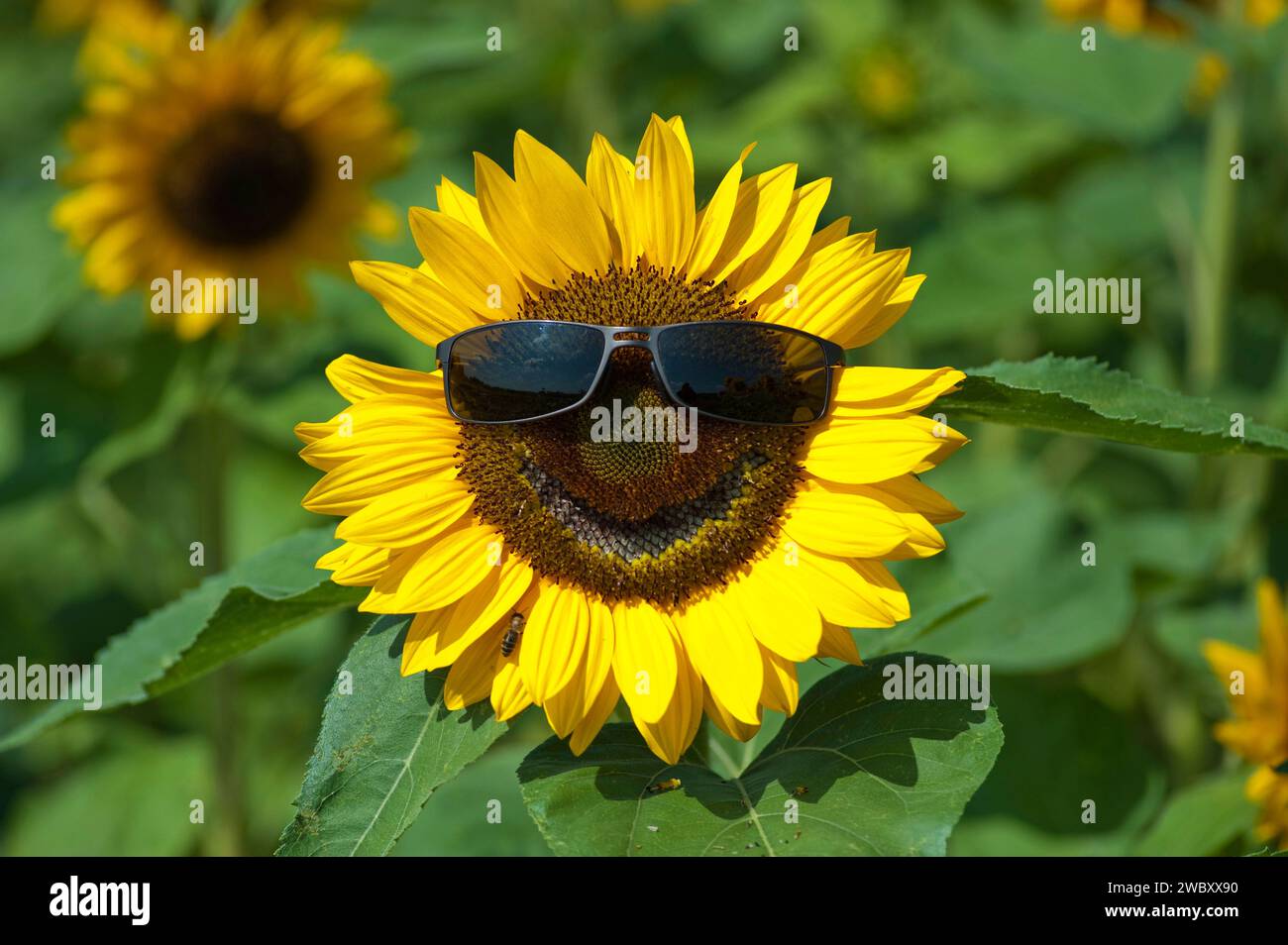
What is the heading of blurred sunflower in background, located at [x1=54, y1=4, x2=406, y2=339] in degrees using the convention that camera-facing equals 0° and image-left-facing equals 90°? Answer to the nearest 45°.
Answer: approximately 0°

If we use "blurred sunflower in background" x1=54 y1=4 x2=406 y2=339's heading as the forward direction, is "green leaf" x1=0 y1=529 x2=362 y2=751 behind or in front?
in front

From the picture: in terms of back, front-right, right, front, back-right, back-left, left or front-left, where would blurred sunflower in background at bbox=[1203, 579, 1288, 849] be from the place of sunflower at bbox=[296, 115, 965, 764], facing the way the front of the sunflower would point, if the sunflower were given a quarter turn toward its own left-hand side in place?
front-left

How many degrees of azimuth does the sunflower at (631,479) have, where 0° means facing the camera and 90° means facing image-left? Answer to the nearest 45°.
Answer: approximately 0°

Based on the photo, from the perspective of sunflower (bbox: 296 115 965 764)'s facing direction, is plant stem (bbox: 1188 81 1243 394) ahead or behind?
behind

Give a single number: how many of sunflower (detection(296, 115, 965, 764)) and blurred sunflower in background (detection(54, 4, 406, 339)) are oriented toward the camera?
2
